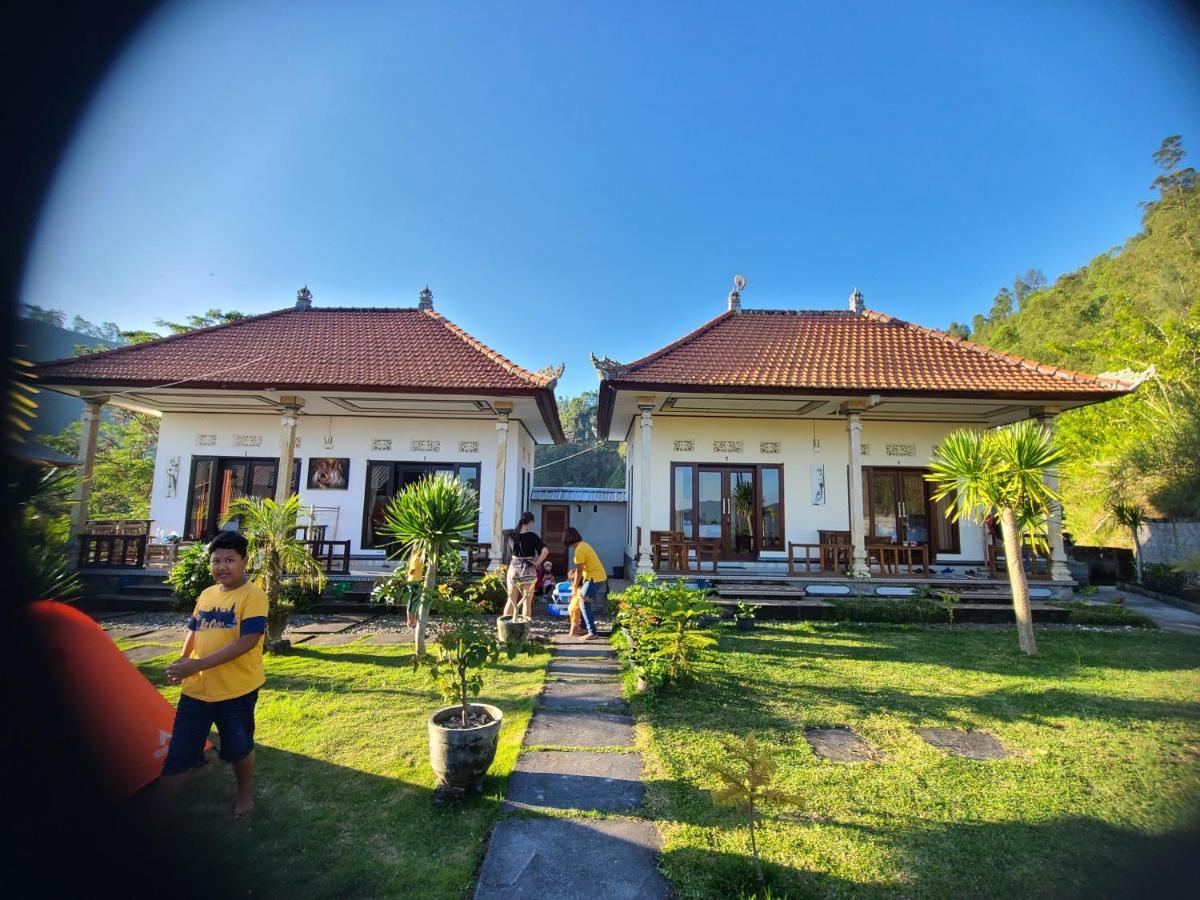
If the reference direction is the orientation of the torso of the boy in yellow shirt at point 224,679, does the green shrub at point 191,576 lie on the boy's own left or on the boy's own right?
on the boy's own right

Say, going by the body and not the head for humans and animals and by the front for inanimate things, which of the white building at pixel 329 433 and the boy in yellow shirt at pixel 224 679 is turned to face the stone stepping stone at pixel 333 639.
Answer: the white building

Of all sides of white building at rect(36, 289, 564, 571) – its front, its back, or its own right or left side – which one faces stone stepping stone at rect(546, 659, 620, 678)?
front

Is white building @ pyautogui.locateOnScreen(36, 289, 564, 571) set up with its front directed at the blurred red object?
yes

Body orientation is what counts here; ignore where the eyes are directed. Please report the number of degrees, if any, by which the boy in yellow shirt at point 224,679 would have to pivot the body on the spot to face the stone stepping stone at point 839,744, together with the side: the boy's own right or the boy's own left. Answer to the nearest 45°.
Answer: approximately 135° to the boy's own left

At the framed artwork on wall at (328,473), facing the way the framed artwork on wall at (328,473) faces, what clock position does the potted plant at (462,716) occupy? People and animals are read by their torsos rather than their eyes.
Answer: The potted plant is roughly at 12 o'clock from the framed artwork on wall.

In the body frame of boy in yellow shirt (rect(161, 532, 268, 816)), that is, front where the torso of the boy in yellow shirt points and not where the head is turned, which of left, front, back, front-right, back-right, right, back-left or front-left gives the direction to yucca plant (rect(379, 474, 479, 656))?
back

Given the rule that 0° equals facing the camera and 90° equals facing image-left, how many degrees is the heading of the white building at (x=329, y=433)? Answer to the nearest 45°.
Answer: approximately 0°

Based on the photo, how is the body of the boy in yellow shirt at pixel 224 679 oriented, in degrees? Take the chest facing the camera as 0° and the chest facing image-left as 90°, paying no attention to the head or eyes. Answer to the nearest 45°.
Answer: approximately 45°

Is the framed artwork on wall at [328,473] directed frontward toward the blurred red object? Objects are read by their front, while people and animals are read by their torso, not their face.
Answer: yes

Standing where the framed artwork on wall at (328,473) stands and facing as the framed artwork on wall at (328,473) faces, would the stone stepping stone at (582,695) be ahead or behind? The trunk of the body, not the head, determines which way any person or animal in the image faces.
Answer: ahead

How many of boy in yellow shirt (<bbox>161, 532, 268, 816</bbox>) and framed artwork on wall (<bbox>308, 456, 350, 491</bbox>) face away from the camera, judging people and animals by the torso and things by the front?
0

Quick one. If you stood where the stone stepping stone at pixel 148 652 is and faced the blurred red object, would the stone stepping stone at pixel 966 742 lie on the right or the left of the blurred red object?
left

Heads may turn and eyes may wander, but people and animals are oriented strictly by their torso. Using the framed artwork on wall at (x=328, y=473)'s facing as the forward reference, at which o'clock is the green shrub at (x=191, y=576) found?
The green shrub is roughly at 1 o'clock from the framed artwork on wall.

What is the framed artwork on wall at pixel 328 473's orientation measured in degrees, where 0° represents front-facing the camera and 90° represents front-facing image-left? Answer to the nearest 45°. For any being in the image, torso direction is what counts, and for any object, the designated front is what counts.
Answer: approximately 0°

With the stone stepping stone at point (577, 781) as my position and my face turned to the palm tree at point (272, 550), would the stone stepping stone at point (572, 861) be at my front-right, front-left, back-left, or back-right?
back-left
